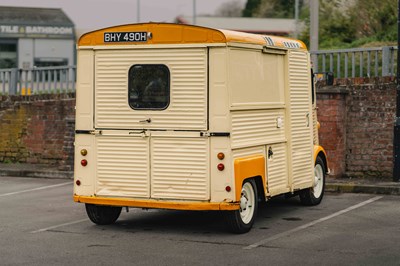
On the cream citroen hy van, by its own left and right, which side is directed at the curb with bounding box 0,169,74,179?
left

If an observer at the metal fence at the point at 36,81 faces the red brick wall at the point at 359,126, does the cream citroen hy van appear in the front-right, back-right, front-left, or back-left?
front-right

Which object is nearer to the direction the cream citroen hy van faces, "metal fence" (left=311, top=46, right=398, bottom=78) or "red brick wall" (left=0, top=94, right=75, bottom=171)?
the metal fence

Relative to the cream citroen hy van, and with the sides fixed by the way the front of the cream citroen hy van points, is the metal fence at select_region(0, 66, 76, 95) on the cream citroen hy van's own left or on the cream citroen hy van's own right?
on the cream citroen hy van's own left

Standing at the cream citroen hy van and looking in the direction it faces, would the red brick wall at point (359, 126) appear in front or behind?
in front

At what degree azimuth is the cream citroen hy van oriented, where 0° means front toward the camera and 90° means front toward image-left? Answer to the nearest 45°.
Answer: approximately 225°

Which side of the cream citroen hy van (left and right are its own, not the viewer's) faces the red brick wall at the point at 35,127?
left

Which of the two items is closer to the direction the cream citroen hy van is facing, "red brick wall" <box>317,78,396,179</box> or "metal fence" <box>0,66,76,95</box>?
the red brick wall

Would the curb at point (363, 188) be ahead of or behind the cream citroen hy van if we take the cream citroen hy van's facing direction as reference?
ahead

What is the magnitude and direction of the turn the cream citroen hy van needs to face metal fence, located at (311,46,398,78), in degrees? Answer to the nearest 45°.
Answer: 0° — it already faces it
